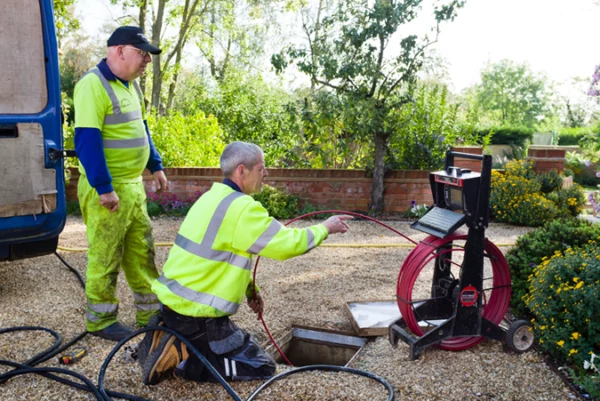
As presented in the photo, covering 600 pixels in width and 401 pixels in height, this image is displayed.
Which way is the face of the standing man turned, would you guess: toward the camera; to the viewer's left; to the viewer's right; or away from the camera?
to the viewer's right

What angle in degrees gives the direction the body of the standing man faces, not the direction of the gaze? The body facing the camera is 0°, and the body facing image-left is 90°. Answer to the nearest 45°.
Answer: approximately 315°

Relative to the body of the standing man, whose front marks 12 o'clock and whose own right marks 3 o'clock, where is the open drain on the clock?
The open drain is roughly at 11 o'clock from the standing man.

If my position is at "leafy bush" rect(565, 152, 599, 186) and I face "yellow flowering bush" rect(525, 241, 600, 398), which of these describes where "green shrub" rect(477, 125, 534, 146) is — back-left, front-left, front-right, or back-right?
back-right

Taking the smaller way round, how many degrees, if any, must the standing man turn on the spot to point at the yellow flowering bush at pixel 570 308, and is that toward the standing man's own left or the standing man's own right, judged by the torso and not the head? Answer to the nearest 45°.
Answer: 0° — they already face it

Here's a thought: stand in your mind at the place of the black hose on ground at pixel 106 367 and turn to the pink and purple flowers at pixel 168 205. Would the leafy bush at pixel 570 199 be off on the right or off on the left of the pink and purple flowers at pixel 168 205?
right

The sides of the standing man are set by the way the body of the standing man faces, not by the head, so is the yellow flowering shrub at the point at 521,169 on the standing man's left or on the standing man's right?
on the standing man's left

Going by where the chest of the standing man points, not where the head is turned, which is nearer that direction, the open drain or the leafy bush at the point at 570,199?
the open drain

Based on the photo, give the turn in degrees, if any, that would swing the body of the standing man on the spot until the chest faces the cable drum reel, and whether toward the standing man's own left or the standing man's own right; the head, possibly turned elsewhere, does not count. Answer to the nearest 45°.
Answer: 0° — they already face it
